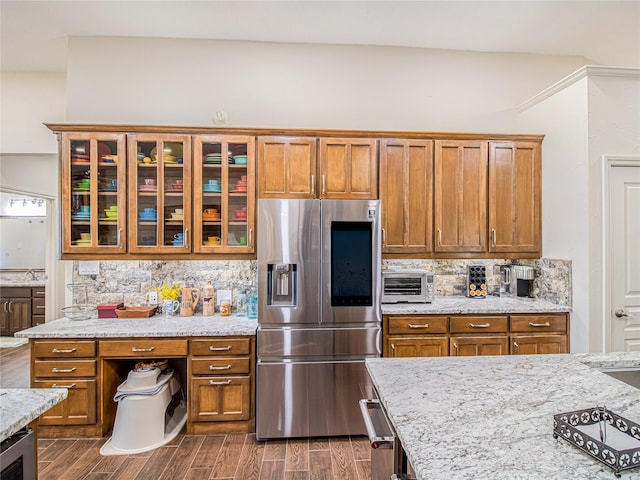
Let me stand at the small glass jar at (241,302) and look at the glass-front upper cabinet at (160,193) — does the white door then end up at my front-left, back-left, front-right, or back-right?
back-left

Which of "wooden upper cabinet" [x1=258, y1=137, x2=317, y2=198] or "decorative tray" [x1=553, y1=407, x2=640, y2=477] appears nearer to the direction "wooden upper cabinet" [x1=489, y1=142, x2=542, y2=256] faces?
the decorative tray

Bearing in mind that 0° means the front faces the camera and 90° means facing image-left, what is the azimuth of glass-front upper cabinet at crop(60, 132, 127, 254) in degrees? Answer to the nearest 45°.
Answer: approximately 0°

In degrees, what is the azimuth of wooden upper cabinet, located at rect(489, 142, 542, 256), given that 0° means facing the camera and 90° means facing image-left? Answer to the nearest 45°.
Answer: approximately 0°

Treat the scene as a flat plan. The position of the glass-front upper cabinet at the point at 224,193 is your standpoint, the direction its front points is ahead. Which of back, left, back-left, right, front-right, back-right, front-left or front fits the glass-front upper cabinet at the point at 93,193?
right
